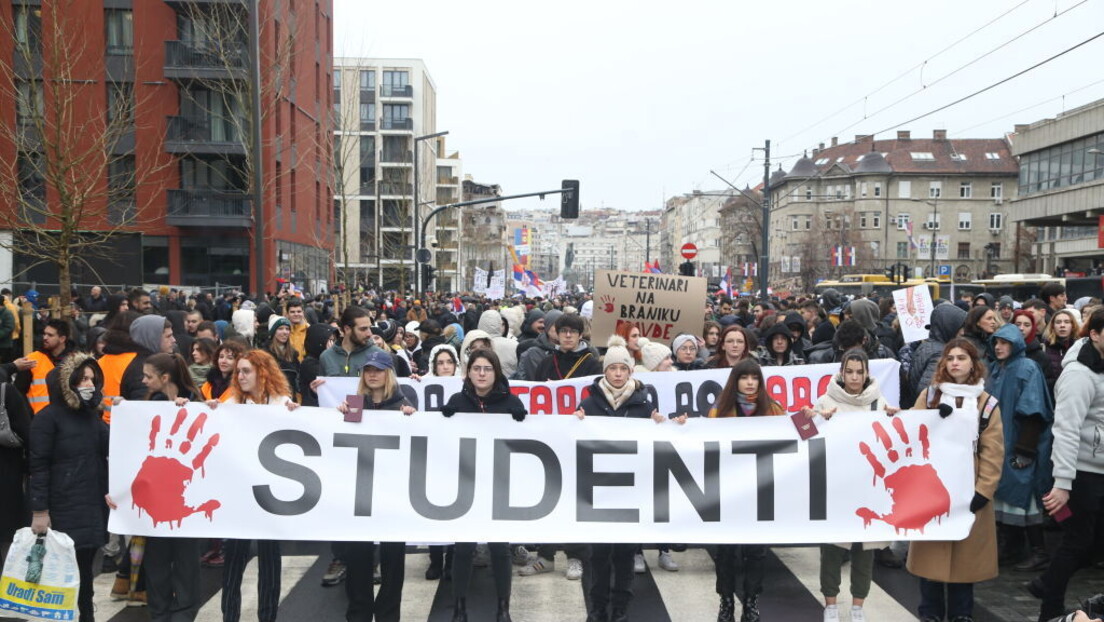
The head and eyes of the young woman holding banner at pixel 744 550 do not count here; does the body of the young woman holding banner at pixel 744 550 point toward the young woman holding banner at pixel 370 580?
no

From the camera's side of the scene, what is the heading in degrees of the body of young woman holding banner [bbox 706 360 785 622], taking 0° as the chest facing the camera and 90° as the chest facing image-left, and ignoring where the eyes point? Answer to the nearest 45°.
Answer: approximately 0°

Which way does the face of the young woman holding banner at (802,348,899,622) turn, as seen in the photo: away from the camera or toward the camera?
toward the camera

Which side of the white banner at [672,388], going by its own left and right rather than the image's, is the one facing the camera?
front

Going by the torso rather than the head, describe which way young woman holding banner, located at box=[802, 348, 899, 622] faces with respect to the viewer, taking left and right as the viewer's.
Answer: facing the viewer

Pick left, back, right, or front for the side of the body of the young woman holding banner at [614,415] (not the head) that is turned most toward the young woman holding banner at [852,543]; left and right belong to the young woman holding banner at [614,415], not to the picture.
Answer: left

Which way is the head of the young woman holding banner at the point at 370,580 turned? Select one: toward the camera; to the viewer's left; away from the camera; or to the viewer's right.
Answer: toward the camera

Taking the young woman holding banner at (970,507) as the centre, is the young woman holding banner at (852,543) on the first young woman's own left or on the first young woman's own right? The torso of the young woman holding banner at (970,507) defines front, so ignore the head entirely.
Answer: on the first young woman's own right

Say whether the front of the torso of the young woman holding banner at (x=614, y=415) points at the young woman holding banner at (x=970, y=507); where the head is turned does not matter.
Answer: no

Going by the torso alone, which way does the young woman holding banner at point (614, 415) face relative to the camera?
toward the camera

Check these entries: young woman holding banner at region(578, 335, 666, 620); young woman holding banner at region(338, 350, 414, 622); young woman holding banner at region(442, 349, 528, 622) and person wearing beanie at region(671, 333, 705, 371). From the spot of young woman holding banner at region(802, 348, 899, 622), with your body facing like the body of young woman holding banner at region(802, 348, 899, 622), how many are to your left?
0

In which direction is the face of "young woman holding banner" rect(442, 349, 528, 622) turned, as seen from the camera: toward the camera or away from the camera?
toward the camera

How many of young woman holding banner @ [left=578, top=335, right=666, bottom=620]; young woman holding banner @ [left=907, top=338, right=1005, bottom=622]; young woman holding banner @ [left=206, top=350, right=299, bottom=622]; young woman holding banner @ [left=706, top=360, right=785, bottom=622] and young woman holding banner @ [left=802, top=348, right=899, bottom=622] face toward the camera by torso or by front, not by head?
5

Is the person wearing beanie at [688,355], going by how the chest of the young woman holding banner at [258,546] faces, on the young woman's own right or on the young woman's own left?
on the young woman's own left

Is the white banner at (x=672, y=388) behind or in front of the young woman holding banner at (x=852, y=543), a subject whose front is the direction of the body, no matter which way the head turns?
behind

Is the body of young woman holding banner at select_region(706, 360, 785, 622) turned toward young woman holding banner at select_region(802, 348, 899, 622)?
no

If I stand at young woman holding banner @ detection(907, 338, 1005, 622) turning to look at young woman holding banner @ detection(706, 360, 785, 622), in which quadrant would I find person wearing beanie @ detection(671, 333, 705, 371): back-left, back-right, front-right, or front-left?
front-right

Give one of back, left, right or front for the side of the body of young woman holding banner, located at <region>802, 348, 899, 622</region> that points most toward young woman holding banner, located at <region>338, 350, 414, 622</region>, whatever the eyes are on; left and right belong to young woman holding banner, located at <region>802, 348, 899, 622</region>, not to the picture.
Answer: right

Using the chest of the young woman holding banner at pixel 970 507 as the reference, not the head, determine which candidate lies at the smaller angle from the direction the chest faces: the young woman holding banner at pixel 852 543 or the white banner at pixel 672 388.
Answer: the young woman holding banner

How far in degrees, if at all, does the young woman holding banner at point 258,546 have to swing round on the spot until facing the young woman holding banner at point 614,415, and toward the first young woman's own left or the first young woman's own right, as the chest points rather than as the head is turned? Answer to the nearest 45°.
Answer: approximately 90° to the first young woman's own left

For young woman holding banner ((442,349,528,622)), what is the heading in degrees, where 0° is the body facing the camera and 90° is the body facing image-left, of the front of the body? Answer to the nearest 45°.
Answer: approximately 0°
